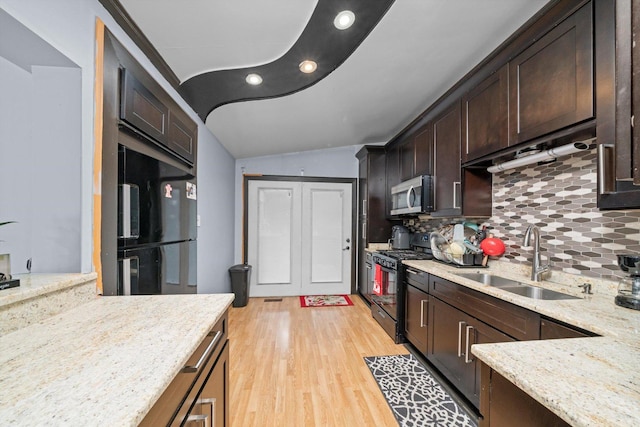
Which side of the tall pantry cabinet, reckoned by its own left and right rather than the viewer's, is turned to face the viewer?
left

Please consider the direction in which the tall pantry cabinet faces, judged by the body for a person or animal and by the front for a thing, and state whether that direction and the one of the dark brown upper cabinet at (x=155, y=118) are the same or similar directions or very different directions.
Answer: very different directions

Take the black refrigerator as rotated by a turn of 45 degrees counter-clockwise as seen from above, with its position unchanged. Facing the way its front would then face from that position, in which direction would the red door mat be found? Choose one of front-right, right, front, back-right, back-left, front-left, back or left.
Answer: front-left

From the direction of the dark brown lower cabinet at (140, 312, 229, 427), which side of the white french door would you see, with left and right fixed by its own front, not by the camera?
front

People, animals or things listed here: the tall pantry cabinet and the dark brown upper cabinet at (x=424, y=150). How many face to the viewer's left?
2

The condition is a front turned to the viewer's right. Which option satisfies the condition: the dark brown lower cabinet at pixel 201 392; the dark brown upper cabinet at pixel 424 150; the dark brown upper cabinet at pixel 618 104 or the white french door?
the dark brown lower cabinet

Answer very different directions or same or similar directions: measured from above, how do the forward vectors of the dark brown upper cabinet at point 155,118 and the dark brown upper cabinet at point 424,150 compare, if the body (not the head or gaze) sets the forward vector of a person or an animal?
very different directions

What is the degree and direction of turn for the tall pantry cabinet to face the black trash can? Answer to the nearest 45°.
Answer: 0° — it already faces it

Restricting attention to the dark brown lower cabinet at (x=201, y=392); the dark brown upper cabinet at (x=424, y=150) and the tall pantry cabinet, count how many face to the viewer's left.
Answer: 2

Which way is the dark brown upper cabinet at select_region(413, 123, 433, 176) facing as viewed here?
to the viewer's left
